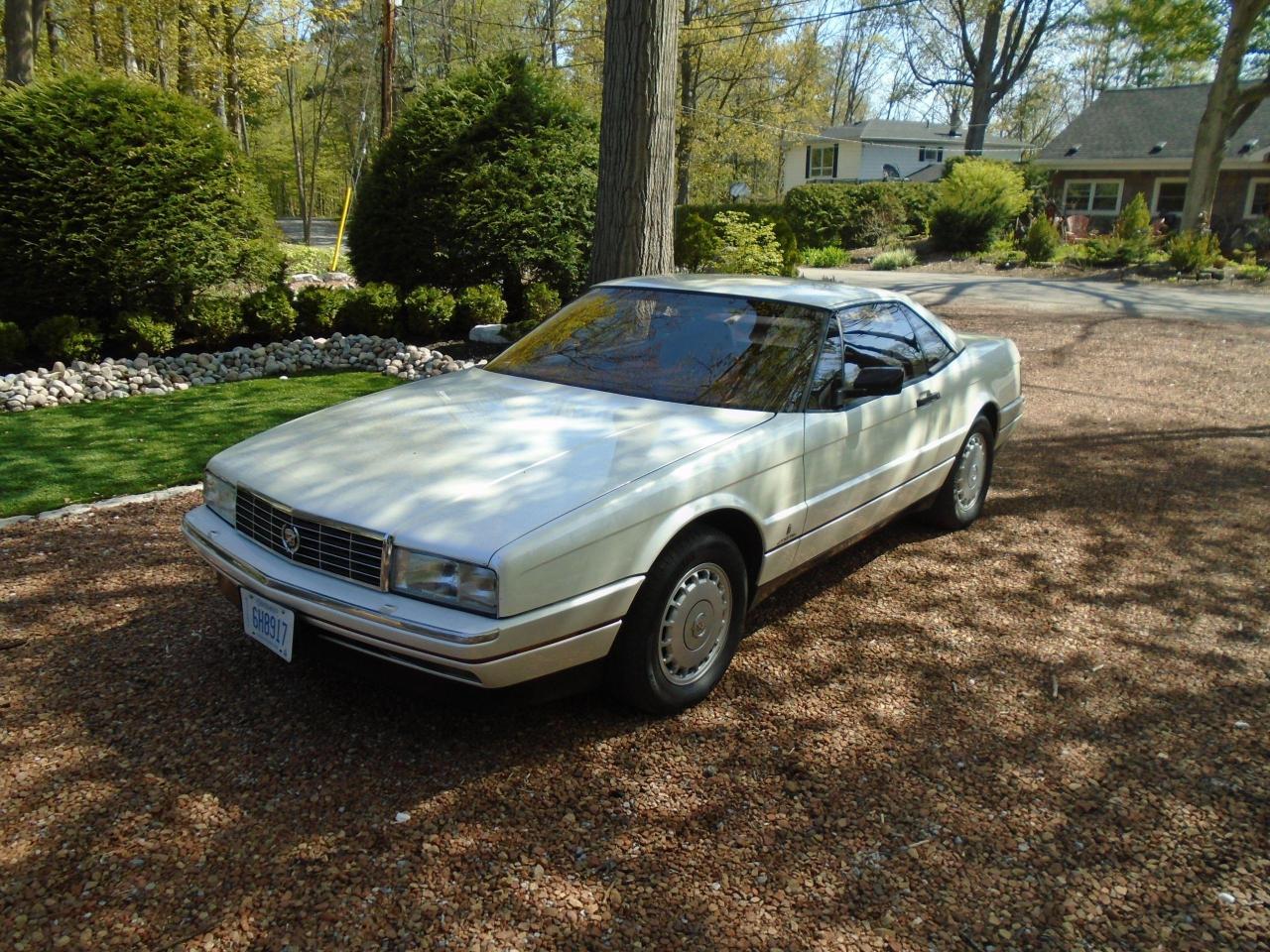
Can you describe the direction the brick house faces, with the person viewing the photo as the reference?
facing the viewer

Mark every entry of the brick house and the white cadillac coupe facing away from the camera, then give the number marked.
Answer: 0

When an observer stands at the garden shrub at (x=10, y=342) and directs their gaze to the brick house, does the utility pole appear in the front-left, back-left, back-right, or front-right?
front-left

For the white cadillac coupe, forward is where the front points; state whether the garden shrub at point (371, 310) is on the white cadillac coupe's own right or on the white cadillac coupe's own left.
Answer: on the white cadillac coupe's own right

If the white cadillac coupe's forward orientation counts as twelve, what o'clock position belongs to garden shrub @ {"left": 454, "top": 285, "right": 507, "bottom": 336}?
The garden shrub is roughly at 4 o'clock from the white cadillac coupe.

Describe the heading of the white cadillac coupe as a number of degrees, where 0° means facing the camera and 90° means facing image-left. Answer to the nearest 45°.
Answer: approximately 45°

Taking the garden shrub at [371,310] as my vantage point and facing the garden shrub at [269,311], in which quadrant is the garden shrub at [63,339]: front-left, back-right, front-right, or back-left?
front-left

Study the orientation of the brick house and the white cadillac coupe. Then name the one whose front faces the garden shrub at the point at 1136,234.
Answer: the brick house

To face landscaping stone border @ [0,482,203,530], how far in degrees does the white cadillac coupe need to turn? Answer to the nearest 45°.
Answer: approximately 90° to its right

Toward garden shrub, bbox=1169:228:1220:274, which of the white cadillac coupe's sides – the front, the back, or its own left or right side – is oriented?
back

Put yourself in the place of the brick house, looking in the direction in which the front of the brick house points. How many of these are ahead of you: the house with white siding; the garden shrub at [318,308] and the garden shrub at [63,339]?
2
